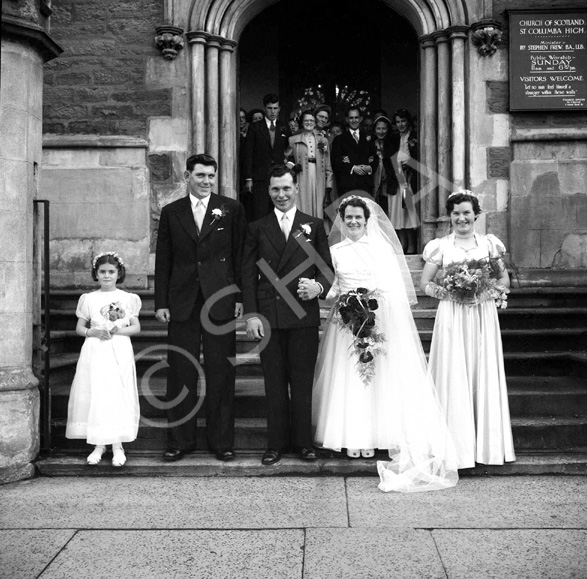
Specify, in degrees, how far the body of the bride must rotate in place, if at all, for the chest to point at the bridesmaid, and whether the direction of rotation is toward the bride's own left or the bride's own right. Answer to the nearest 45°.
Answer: approximately 90° to the bride's own left

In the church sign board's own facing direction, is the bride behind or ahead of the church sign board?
ahead

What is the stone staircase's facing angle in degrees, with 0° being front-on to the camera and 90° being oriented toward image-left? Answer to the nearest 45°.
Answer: approximately 0°

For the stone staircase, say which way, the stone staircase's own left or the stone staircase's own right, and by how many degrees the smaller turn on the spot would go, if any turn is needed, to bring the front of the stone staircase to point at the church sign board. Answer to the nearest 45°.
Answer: approximately 135° to the stone staircase's own left
